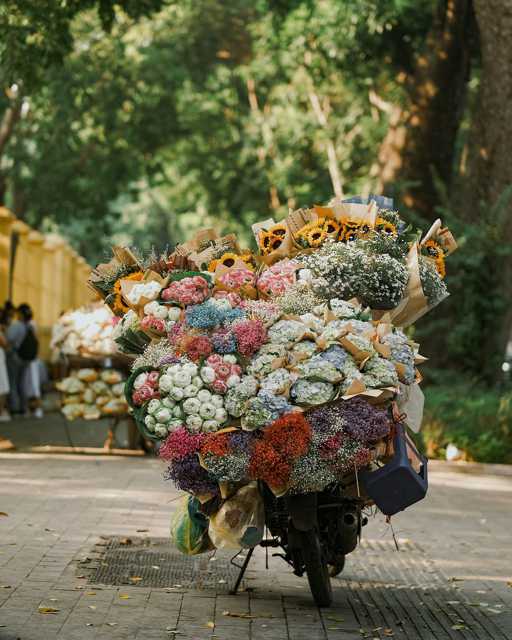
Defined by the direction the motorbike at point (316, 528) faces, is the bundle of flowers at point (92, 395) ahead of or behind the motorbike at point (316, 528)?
ahead

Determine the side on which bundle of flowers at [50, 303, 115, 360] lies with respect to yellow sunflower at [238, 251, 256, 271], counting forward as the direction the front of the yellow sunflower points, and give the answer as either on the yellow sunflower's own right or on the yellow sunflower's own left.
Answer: on the yellow sunflower's own right

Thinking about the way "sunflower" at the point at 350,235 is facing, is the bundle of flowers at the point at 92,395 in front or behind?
behind

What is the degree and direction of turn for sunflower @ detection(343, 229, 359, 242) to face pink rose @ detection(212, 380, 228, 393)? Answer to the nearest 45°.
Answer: approximately 45° to its right

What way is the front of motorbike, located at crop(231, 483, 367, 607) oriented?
away from the camera

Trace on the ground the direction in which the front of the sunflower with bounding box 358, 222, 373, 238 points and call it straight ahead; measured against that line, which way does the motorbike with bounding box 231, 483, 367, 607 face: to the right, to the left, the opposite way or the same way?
the opposite way

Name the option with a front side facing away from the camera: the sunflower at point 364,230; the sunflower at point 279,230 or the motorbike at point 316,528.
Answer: the motorbike

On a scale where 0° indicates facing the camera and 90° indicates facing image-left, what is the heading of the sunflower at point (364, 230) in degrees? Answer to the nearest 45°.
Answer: approximately 0°

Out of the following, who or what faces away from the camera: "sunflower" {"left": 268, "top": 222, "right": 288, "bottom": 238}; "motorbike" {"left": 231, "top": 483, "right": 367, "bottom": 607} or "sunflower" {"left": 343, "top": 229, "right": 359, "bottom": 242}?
the motorbike

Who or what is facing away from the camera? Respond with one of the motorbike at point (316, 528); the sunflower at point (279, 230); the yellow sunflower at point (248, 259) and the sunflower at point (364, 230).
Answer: the motorbike
